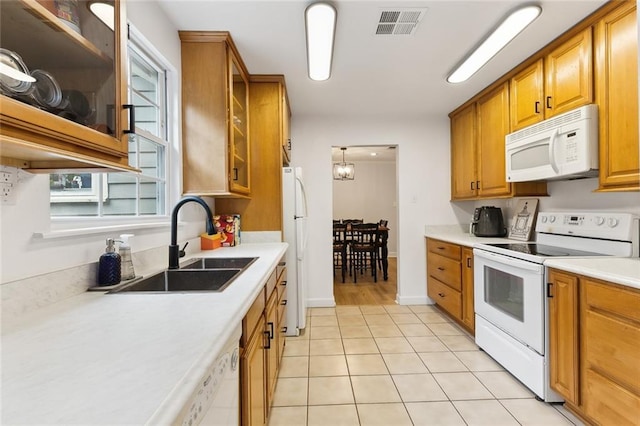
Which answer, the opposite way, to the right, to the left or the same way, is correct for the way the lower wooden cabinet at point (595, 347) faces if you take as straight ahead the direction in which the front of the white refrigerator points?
the opposite way

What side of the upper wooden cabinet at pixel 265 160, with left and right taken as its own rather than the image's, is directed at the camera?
right

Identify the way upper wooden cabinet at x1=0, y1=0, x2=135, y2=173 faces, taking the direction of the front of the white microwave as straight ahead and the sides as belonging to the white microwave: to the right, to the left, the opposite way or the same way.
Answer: the opposite way

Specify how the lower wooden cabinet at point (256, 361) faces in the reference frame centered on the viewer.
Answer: facing to the right of the viewer

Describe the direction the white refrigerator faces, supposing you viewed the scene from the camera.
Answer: facing to the right of the viewer

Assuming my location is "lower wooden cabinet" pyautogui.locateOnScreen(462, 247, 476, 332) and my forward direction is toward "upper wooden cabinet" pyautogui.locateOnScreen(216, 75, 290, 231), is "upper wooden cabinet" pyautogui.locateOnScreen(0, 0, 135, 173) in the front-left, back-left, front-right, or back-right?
front-left

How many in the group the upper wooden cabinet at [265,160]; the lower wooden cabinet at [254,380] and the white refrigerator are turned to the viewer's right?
3

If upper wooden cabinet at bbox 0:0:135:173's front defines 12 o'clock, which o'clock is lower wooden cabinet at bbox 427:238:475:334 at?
The lower wooden cabinet is roughly at 10 o'clock from the upper wooden cabinet.

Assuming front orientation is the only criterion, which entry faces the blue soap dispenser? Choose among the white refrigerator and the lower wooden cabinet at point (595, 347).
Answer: the lower wooden cabinet

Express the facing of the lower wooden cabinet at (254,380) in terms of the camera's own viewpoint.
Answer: facing to the right of the viewer

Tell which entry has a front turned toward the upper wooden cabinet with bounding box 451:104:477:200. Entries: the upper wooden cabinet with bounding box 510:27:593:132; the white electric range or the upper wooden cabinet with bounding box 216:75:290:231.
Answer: the upper wooden cabinet with bounding box 216:75:290:231

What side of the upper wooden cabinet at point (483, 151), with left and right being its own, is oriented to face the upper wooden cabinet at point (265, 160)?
front

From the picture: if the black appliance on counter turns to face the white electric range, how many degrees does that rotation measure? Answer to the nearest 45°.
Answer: approximately 45° to its left
